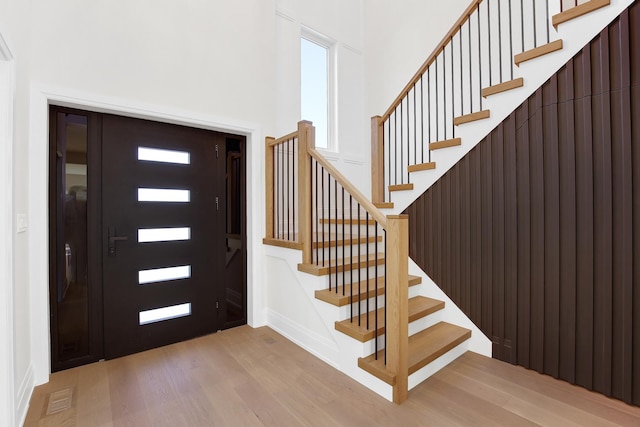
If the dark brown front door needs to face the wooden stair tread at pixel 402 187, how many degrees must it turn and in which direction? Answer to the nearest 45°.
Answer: approximately 45° to its left

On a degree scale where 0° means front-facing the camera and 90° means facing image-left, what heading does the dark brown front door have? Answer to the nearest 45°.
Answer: approximately 315°

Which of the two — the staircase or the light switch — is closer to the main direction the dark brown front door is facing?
the staircase

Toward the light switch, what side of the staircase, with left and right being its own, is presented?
right

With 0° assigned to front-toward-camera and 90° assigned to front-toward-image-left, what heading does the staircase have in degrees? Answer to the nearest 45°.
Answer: approximately 315°
